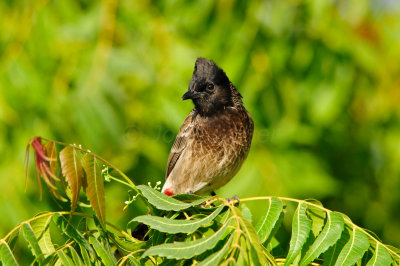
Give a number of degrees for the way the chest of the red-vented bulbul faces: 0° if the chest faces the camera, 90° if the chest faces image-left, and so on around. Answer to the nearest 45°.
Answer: approximately 315°
